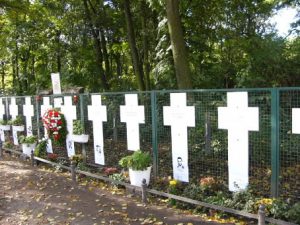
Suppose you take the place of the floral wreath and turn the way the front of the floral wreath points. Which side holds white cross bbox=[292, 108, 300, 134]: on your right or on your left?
on your left

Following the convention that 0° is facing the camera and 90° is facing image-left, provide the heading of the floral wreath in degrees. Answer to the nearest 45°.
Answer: approximately 45°

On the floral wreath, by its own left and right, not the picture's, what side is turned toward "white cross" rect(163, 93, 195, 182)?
left

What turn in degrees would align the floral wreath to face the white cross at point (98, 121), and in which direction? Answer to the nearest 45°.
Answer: approximately 90° to its left

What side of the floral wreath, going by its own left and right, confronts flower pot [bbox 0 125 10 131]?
right

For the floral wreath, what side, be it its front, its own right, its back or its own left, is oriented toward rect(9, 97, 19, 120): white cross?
right

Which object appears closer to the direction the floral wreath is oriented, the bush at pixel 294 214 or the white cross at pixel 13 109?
the bush

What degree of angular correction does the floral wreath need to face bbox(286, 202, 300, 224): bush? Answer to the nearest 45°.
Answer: approximately 90° to its left
